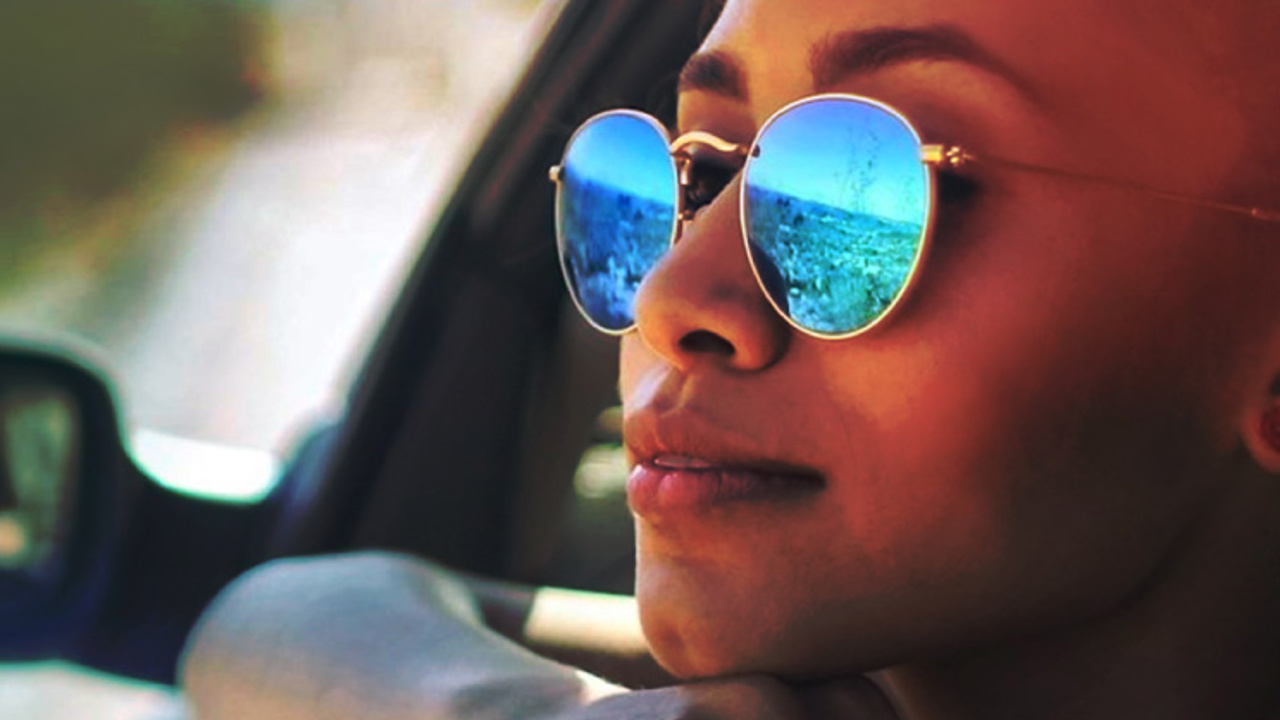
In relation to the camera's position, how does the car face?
facing away from the viewer and to the left of the viewer

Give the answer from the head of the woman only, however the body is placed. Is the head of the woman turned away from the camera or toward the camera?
toward the camera
